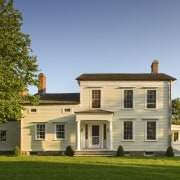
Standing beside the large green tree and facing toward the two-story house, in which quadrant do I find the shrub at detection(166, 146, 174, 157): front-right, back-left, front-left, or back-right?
front-right

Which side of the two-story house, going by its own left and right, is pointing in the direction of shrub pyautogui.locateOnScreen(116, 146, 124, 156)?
front

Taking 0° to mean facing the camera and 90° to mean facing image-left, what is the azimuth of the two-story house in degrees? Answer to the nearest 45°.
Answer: approximately 0°

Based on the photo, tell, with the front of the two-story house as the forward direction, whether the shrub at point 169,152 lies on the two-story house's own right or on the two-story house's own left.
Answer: on the two-story house's own left

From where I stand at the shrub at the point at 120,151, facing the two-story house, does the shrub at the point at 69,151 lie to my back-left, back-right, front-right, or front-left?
front-left
